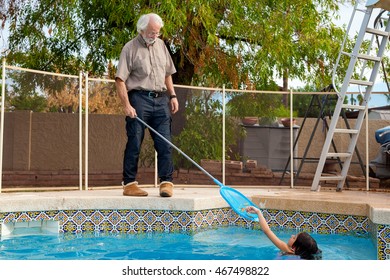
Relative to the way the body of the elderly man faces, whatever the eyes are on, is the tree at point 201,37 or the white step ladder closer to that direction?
the white step ladder

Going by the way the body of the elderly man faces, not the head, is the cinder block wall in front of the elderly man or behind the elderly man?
behind

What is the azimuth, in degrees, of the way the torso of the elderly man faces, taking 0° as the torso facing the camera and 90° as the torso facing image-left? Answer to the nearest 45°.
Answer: approximately 315°

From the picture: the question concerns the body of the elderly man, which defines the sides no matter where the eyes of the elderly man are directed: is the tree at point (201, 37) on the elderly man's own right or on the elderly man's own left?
on the elderly man's own left

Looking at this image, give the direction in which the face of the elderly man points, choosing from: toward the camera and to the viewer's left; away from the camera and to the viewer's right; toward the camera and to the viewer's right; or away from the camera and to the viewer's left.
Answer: toward the camera and to the viewer's right
